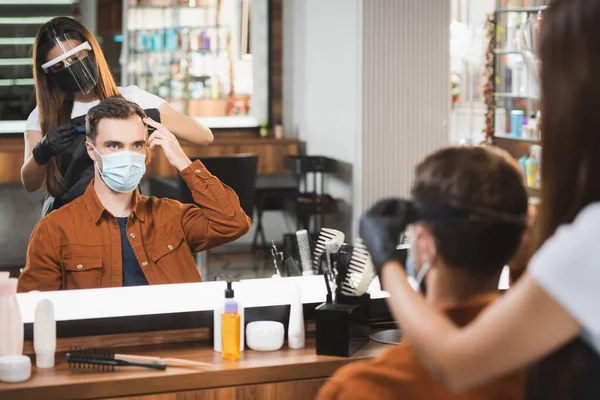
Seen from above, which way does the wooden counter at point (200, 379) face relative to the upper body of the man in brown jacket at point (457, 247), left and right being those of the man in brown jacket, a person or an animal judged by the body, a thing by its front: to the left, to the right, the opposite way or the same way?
the opposite way

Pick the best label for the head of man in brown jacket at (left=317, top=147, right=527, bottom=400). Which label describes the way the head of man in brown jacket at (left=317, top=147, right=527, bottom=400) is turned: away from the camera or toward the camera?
away from the camera

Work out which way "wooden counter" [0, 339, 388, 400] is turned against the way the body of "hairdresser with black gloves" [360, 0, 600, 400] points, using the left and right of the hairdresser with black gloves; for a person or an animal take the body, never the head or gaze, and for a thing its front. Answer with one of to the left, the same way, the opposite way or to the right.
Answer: the opposite way

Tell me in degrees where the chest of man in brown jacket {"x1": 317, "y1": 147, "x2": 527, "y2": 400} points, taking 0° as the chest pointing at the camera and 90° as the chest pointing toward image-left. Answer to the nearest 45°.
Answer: approximately 135°

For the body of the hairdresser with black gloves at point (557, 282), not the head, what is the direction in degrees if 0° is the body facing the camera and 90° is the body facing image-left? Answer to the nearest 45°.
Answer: approximately 135°

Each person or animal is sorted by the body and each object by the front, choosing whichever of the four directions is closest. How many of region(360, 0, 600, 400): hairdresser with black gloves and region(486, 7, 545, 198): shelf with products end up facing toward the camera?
1
